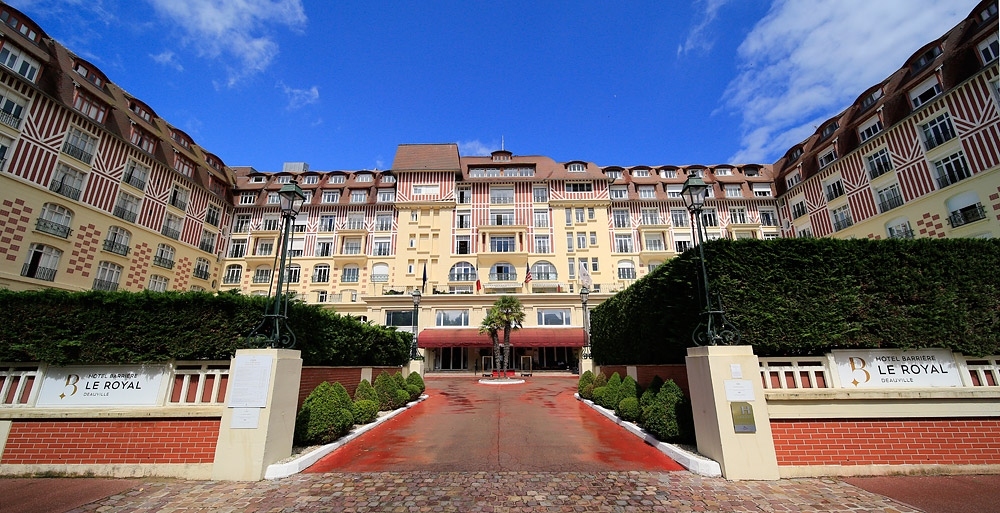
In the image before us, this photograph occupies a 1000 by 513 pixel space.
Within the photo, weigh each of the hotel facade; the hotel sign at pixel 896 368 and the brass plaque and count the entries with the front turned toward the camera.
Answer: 3

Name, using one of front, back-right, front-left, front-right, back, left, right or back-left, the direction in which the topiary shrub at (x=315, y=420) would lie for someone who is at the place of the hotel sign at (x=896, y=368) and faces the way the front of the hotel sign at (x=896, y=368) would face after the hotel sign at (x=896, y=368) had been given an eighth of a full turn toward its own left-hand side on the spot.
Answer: right

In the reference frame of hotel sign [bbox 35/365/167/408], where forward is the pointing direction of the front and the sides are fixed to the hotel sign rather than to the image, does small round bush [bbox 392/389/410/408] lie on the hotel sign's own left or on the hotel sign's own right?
on the hotel sign's own left

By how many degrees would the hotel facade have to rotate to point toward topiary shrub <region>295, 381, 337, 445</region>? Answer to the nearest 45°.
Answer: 0° — it already faces it

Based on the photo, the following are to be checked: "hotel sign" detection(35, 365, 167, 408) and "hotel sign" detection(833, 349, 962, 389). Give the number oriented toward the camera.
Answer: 2

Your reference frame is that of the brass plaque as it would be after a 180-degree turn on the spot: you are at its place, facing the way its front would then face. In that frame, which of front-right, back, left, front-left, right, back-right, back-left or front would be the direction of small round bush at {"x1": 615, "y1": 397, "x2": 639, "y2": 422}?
front-left

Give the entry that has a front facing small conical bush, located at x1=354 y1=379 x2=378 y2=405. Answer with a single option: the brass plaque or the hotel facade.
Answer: the hotel facade

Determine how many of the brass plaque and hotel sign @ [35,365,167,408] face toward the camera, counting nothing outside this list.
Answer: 2

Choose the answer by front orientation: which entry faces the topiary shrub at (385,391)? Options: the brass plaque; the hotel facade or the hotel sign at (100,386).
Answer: the hotel facade

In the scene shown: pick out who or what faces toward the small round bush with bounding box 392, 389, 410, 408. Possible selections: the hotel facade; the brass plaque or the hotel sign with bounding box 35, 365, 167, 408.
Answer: the hotel facade

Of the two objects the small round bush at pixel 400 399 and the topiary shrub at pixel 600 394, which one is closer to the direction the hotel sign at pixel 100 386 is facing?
the topiary shrub

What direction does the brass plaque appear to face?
toward the camera

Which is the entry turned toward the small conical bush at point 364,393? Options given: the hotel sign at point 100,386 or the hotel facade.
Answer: the hotel facade

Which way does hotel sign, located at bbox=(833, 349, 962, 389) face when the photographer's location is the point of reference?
facing the viewer
